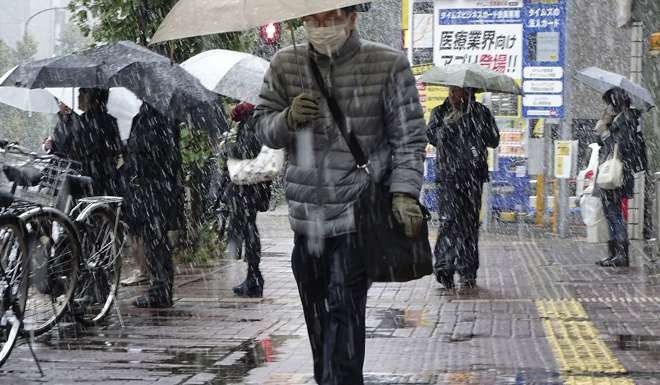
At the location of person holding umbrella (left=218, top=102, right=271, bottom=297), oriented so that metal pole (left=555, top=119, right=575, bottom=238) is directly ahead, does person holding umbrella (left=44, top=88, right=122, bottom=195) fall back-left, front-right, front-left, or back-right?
back-left

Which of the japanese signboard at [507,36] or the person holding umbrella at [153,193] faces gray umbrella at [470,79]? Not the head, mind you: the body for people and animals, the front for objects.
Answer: the japanese signboard

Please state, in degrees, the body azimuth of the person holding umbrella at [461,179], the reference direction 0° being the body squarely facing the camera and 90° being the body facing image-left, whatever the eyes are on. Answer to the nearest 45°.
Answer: approximately 0°

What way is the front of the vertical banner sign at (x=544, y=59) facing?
toward the camera

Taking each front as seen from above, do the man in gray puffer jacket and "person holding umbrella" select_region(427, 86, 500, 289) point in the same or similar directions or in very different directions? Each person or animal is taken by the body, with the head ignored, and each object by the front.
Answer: same or similar directions

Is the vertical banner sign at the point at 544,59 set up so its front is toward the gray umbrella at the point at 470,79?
yes

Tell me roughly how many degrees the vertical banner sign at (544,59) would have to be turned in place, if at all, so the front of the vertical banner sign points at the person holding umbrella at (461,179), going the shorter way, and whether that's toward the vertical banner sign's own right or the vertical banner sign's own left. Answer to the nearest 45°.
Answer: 0° — it already faces them

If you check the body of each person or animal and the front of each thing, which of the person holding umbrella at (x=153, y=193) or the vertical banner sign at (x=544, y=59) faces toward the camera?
the vertical banner sign

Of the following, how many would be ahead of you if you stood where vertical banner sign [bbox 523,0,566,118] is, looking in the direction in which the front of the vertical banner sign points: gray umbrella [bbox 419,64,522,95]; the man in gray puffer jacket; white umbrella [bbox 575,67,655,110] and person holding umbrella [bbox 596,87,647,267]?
4

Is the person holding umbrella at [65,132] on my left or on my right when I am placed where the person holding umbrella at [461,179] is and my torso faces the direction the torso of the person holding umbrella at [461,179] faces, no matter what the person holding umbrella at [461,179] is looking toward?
on my right

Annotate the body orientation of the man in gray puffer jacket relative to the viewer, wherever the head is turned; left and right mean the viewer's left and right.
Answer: facing the viewer
